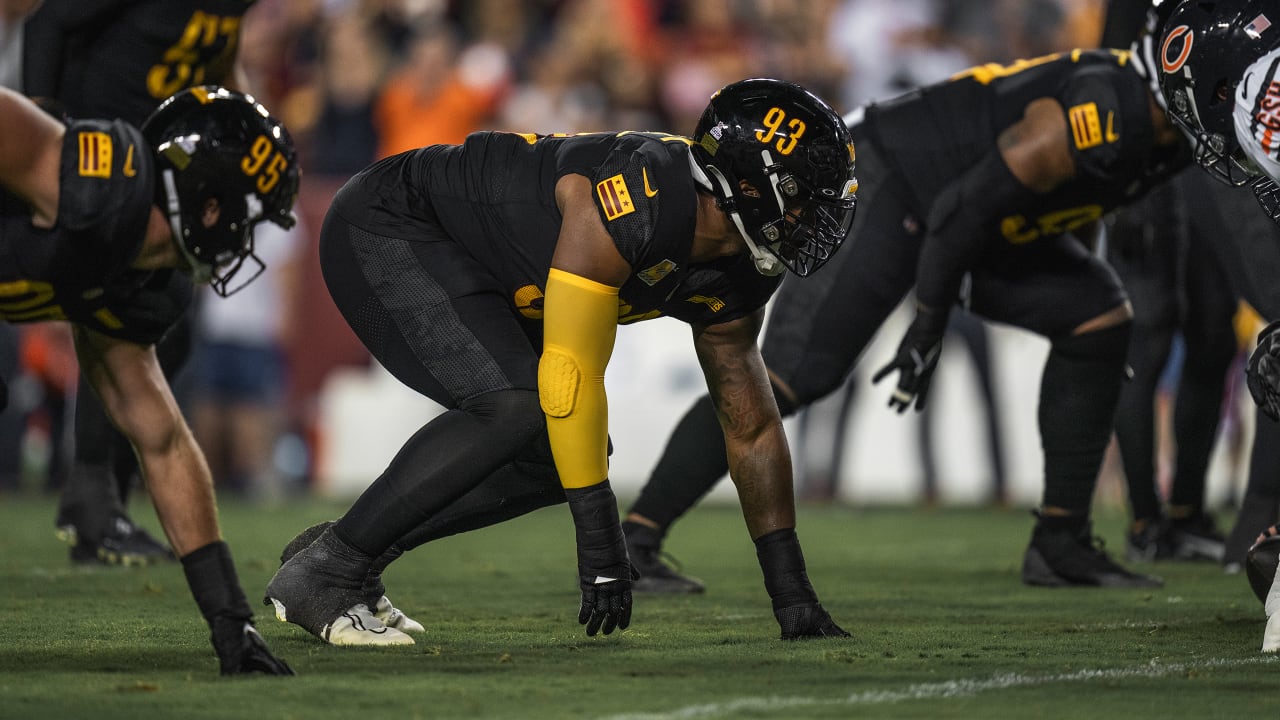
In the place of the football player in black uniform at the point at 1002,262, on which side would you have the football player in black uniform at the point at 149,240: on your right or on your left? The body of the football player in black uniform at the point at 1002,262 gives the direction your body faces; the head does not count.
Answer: on your right

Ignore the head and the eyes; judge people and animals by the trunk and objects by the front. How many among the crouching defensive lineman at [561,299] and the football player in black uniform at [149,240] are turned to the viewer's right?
2

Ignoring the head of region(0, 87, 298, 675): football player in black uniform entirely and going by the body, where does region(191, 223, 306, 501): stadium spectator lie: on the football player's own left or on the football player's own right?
on the football player's own left

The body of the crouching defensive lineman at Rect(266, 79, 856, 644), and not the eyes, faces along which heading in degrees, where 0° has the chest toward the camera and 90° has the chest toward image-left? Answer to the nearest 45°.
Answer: approximately 270°

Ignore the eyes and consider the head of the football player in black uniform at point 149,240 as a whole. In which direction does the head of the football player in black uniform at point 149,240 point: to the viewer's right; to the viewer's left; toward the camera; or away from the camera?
to the viewer's right

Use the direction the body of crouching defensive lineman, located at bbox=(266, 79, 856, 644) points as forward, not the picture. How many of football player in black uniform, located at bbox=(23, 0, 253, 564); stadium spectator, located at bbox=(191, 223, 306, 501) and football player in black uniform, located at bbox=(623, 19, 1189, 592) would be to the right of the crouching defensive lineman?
0

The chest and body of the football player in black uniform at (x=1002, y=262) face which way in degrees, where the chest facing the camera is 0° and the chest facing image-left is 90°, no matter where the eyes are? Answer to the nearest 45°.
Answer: approximately 270°

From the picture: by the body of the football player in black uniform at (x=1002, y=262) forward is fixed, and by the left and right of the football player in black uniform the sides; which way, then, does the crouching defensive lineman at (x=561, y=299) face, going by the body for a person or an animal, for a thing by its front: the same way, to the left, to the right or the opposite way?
the same way

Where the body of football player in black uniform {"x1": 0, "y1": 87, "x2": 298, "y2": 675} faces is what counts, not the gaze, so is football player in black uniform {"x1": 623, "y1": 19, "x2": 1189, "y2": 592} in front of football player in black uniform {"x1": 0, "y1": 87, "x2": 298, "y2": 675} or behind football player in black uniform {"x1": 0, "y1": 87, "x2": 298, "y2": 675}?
in front

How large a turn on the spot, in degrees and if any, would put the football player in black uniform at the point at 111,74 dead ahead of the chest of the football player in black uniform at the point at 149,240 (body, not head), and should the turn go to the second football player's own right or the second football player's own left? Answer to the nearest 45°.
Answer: approximately 90° to the second football player's own left

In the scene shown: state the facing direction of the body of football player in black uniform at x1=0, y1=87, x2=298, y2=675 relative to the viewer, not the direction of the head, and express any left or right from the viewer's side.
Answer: facing to the right of the viewer

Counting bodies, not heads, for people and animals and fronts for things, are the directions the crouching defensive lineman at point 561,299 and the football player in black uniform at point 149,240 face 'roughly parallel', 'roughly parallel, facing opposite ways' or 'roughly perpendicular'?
roughly parallel

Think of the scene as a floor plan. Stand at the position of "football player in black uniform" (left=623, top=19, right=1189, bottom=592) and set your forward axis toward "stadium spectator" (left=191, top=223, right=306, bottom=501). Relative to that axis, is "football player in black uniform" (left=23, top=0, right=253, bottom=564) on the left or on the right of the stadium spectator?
left

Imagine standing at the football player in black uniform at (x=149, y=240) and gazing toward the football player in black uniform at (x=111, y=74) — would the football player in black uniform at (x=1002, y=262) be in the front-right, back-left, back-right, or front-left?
front-right

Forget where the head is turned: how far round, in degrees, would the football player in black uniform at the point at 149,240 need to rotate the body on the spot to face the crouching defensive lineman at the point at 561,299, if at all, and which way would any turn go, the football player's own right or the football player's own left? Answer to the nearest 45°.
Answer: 0° — they already face them
